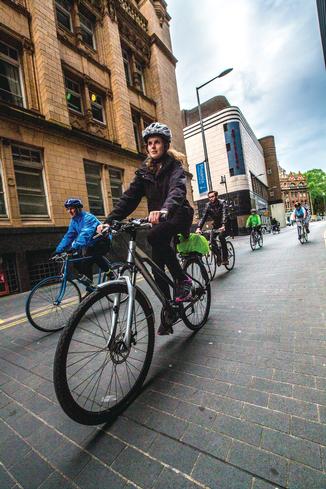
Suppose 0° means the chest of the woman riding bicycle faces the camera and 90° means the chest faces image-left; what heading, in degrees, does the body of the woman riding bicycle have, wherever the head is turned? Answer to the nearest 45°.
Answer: approximately 45°

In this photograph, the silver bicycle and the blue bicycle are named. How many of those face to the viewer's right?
0

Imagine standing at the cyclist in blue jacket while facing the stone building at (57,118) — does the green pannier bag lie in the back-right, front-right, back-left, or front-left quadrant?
back-right

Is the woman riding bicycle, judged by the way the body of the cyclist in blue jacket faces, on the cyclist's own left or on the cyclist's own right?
on the cyclist's own left

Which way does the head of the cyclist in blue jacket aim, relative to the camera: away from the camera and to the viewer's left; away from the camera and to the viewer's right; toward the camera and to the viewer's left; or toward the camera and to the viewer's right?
toward the camera and to the viewer's left

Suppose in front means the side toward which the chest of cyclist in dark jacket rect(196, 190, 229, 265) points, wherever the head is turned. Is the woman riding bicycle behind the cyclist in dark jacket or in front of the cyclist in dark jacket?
in front

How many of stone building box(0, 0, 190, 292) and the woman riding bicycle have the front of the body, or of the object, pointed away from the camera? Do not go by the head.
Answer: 0

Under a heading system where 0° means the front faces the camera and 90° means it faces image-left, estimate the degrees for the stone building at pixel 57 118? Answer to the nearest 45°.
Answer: approximately 315°

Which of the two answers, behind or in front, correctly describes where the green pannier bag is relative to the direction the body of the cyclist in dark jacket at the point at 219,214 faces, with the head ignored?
in front

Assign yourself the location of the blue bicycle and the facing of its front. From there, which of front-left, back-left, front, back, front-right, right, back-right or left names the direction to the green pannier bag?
left

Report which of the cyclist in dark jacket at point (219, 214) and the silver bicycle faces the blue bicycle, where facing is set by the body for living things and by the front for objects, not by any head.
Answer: the cyclist in dark jacket

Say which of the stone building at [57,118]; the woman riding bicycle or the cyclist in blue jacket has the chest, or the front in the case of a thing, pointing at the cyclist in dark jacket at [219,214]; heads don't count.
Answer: the stone building

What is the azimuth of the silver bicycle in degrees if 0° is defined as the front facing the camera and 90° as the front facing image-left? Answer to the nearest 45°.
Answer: approximately 45°
